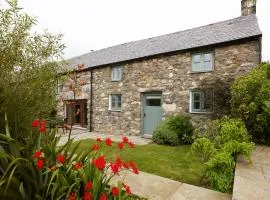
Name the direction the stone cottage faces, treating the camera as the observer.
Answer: facing the viewer and to the left of the viewer

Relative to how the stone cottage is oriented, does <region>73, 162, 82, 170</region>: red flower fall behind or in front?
in front

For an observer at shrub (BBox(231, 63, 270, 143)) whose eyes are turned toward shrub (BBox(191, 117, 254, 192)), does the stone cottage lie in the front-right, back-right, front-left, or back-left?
back-right

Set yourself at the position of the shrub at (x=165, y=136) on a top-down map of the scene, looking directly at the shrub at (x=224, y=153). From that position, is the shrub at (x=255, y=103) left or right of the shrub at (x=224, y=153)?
left

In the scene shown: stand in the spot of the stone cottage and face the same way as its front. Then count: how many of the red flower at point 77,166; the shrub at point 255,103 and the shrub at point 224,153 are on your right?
0

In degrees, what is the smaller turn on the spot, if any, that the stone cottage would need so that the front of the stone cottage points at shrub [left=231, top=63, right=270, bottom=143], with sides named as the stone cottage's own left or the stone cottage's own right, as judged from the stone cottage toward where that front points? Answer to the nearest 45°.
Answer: approximately 90° to the stone cottage's own left

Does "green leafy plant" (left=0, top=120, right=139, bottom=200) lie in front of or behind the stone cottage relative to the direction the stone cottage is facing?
in front

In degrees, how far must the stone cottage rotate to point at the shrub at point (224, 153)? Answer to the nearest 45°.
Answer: approximately 45° to its left
